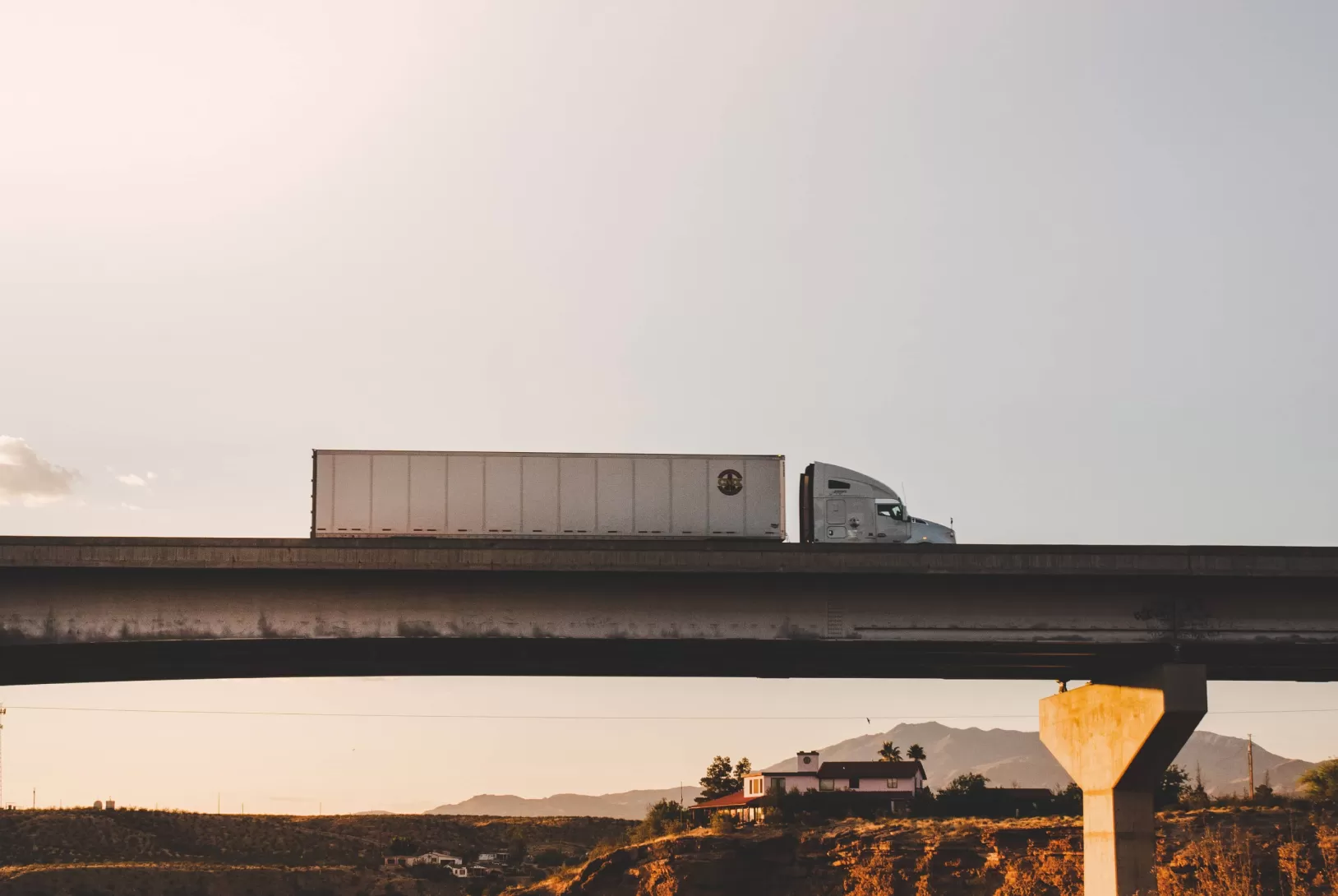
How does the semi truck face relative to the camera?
to the viewer's right
